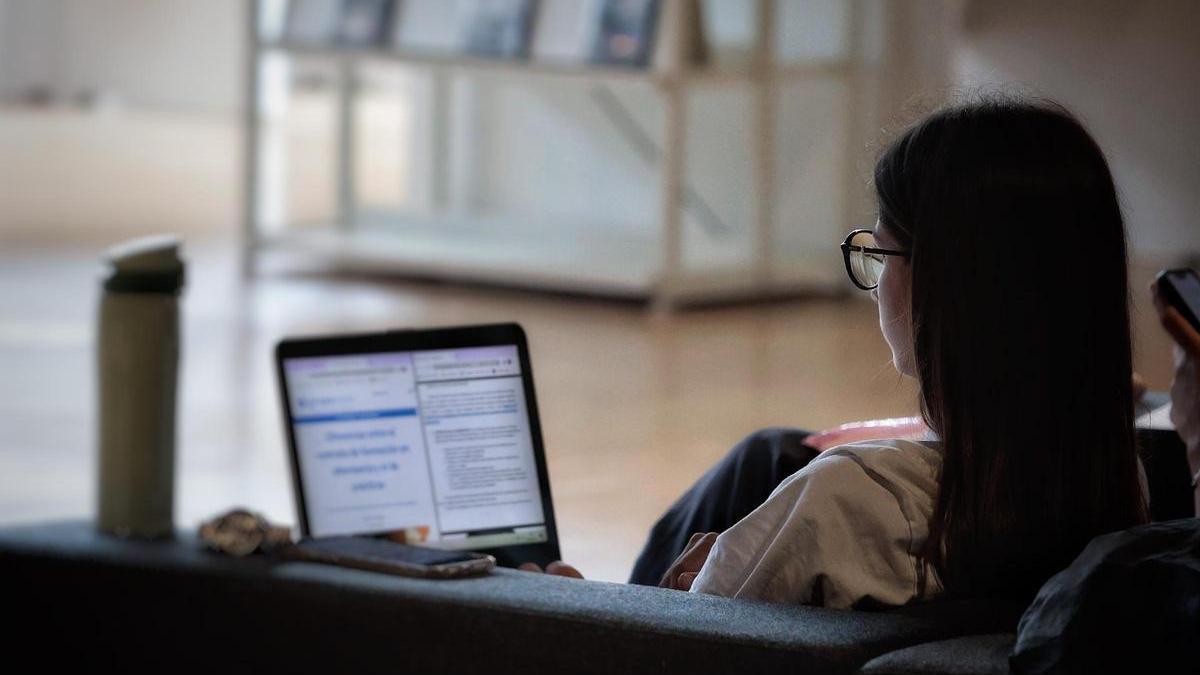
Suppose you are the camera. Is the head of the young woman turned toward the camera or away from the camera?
away from the camera

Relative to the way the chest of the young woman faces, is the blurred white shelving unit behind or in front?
in front

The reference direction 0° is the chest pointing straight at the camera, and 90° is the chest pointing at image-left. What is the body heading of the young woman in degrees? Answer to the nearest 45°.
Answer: approximately 135°

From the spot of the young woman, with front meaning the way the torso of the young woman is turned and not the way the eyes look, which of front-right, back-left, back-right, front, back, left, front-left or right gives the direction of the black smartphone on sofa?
front-left
